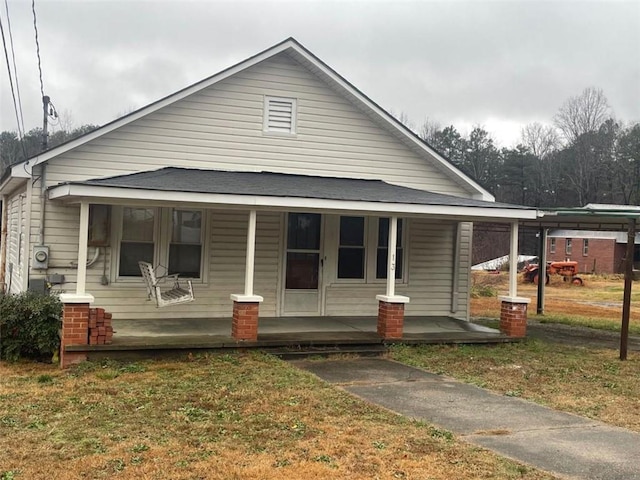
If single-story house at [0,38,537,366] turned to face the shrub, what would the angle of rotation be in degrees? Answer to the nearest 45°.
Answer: approximately 45° to its right

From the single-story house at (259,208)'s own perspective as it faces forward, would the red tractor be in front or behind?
behind

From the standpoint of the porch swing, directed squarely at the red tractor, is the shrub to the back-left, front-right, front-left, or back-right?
back-left

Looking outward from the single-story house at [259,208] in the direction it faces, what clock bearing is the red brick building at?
The red brick building is roughly at 7 o'clock from the single-story house.
